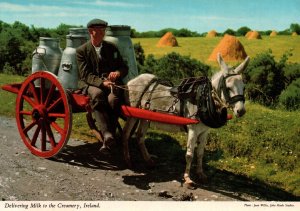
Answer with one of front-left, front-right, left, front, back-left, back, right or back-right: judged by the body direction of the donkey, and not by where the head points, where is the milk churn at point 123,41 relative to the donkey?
back

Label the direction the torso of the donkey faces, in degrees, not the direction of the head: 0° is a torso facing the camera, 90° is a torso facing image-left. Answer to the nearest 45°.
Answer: approximately 315°

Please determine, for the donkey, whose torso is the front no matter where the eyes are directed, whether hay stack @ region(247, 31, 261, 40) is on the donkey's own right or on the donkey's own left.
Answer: on the donkey's own left

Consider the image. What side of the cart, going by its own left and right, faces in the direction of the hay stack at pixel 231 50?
left

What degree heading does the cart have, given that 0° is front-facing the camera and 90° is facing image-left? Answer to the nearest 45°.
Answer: approximately 315°

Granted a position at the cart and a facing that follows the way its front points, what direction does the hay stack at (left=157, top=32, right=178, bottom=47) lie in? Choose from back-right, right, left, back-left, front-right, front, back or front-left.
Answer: back-left
